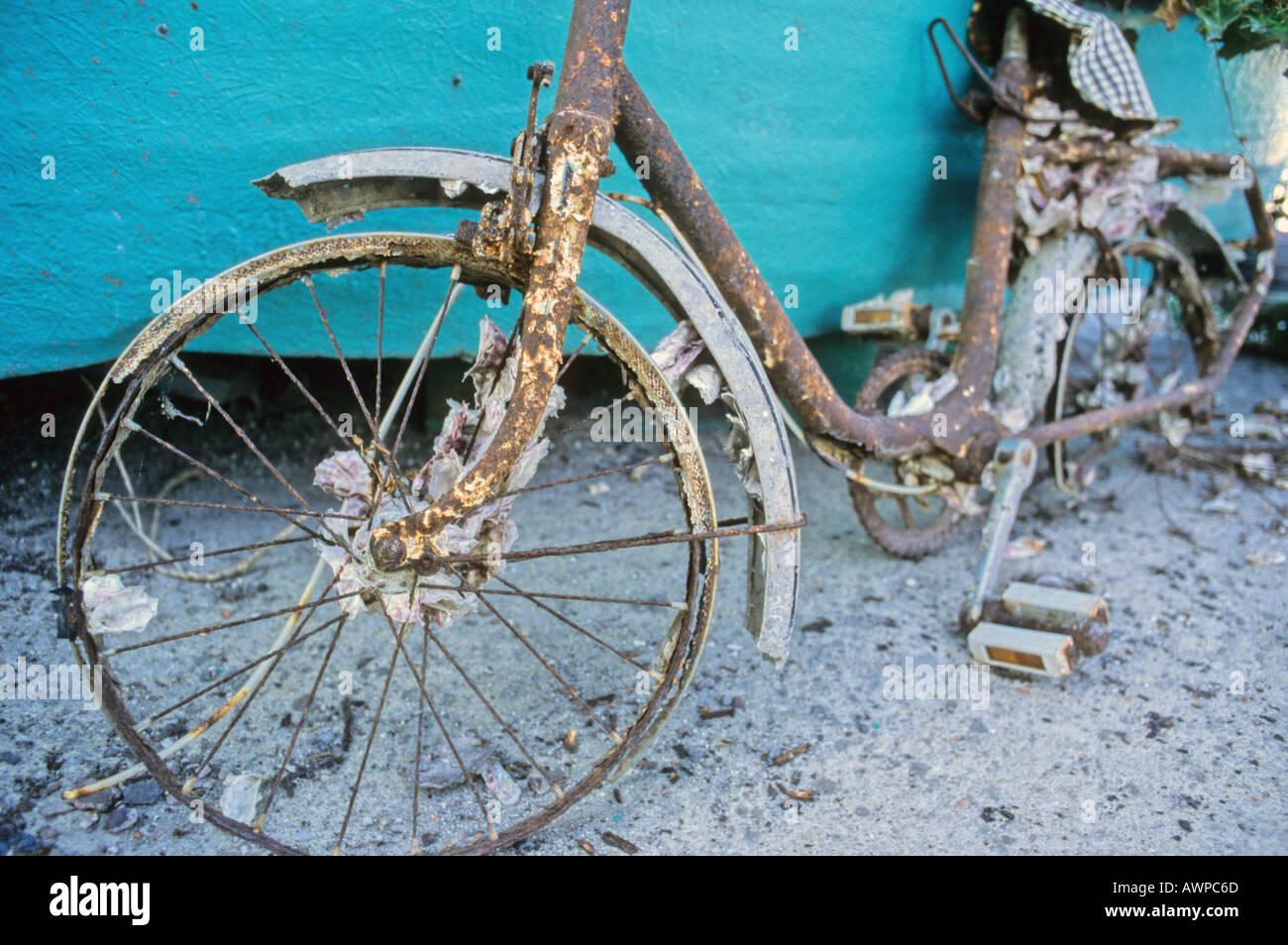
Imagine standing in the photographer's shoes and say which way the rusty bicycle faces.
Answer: facing the viewer and to the left of the viewer

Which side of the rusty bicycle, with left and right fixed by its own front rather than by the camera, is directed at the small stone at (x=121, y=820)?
front
